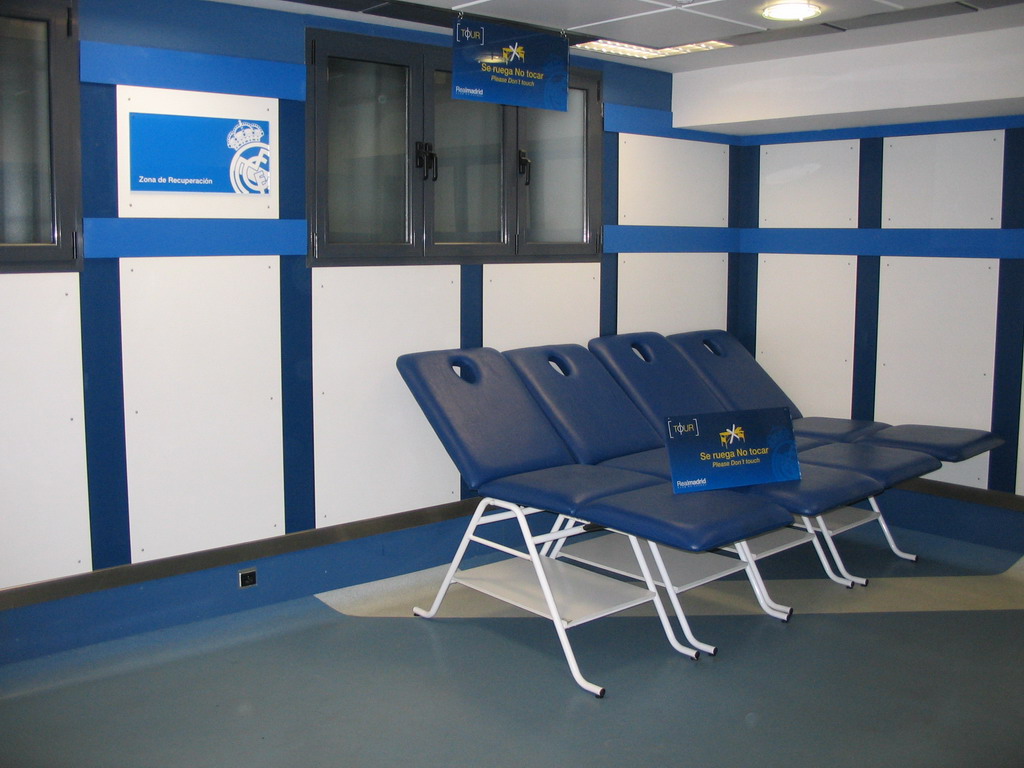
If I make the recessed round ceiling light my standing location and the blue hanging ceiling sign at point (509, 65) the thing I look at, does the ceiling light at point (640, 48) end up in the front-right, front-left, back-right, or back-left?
front-right

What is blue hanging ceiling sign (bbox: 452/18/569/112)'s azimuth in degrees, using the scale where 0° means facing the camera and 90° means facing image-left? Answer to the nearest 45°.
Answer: approximately 315°

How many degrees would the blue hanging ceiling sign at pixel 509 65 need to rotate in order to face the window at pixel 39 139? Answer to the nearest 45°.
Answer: approximately 90° to its right

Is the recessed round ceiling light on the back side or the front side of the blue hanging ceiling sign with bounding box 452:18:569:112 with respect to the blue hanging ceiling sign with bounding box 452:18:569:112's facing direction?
on the front side

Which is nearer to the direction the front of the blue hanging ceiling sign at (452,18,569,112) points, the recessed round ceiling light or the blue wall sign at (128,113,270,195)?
the recessed round ceiling light

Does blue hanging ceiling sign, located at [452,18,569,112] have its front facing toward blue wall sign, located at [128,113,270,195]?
no
